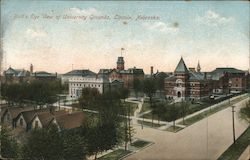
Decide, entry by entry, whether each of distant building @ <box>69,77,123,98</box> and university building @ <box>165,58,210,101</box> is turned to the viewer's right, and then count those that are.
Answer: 0

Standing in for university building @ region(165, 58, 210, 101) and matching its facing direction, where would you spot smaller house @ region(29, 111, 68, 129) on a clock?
The smaller house is roughly at 1 o'clock from the university building.

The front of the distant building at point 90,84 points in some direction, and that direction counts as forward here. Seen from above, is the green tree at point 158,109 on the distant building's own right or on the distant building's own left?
on the distant building's own left

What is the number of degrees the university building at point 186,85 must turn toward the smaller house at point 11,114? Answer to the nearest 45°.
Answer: approximately 45° to its right

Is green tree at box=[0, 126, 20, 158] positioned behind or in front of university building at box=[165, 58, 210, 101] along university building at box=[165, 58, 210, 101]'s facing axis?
in front

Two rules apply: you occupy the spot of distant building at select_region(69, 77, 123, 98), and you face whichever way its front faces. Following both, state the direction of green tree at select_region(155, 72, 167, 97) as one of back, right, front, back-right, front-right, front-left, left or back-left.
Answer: back-left

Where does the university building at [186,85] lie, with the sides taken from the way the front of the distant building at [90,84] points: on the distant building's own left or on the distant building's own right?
on the distant building's own left

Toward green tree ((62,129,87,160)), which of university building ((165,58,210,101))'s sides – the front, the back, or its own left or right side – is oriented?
front

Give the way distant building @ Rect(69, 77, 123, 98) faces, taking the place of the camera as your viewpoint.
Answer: facing the viewer and to the left of the viewer
